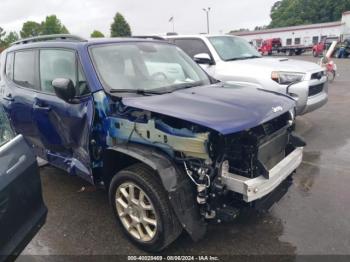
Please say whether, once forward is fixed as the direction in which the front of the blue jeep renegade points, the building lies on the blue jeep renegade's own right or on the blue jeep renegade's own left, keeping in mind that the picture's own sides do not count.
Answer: on the blue jeep renegade's own left

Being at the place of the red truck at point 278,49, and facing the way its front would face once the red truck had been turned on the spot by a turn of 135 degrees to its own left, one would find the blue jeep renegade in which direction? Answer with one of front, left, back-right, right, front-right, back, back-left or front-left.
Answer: front-right

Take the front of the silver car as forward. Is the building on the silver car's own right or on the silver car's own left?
on the silver car's own left

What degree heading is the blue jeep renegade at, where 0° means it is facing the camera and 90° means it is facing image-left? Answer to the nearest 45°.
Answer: approximately 315°

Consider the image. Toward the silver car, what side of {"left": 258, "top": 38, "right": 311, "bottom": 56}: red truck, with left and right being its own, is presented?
left

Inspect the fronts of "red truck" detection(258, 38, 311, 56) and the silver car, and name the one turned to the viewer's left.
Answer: the red truck

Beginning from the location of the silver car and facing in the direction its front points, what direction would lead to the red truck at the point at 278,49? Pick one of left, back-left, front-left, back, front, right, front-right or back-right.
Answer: back-left

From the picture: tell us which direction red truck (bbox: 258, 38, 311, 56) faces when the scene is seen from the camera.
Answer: facing to the left of the viewer
